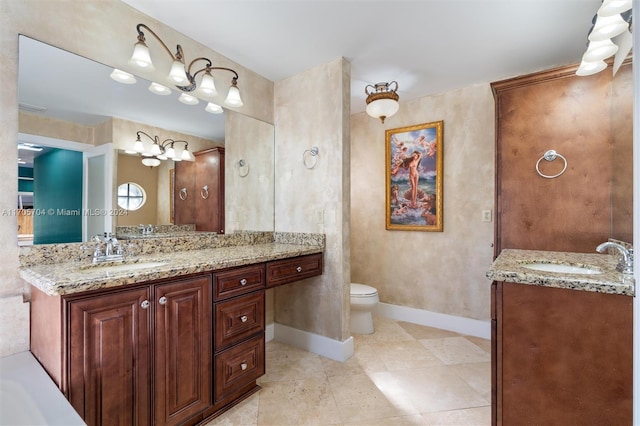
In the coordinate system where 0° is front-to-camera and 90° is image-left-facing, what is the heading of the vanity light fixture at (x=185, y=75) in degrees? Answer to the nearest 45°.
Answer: approximately 315°

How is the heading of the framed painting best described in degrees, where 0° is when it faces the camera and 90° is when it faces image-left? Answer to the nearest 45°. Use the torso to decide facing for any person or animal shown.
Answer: approximately 45°

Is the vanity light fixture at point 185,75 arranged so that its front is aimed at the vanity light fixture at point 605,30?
yes

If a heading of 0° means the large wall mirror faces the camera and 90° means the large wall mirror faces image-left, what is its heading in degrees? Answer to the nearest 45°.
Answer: approximately 315°
